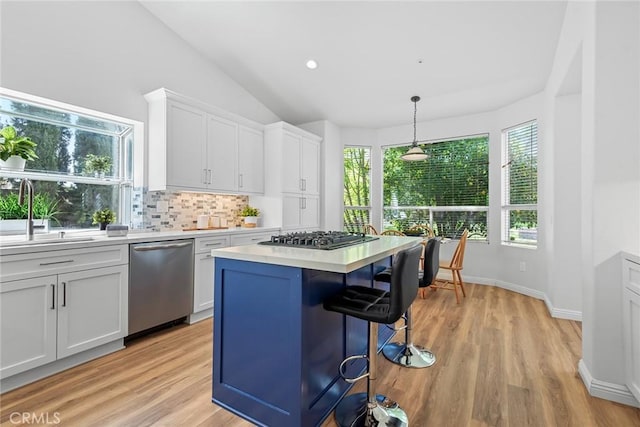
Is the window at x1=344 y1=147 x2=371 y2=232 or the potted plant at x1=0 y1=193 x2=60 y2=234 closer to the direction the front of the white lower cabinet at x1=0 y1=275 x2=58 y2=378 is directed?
the window

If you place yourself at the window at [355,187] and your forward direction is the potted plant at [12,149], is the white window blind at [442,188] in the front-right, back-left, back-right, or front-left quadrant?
back-left

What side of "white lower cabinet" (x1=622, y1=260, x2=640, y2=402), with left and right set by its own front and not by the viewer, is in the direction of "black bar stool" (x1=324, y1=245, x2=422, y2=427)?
front

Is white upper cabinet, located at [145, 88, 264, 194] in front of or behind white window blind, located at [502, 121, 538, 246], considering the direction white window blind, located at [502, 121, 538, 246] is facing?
in front

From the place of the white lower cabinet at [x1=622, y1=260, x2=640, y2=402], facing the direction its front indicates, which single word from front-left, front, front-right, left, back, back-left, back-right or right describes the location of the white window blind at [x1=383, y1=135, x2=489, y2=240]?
right

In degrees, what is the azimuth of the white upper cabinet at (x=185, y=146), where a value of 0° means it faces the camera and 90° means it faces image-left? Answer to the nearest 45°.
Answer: approximately 315°

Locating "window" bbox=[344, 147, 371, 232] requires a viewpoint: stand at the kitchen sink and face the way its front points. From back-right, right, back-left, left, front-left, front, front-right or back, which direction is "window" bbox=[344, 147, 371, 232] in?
front-left

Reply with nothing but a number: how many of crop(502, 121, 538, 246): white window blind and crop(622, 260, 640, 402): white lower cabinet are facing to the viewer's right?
0

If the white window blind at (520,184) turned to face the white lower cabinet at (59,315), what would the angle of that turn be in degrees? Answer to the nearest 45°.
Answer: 0° — it already faces it

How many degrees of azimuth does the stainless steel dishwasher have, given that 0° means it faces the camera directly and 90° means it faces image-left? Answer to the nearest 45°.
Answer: approximately 315°

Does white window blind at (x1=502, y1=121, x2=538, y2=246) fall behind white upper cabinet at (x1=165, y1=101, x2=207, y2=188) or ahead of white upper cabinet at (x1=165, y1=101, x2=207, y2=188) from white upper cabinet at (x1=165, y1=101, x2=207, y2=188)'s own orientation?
ahead
